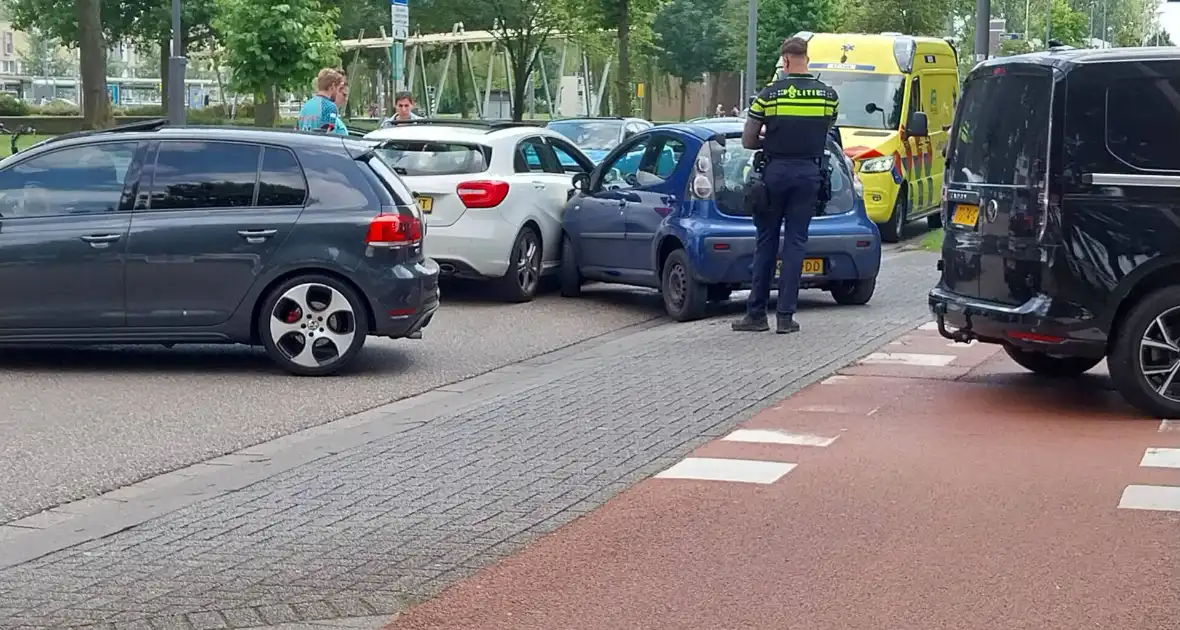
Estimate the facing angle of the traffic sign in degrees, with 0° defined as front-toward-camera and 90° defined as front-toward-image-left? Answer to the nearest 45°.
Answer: approximately 0°

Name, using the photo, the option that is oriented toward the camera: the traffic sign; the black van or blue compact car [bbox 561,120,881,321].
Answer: the traffic sign

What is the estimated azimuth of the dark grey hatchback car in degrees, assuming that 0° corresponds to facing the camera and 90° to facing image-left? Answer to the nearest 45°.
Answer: approximately 90°

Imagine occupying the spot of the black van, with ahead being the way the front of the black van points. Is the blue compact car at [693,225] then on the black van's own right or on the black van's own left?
on the black van's own left

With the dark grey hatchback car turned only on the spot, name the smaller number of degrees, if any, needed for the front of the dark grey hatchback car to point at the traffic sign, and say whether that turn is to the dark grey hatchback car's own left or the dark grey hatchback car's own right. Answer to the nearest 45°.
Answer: approximately 90° to the dark grey hatchback car's own right

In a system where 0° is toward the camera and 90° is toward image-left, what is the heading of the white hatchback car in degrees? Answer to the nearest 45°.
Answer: approximately 225°

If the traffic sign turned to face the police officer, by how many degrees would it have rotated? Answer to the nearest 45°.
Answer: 0° — it already faces them

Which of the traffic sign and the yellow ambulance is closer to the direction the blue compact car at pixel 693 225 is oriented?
the traffic sign

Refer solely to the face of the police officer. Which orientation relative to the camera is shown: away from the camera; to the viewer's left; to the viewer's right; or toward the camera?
away from the camera

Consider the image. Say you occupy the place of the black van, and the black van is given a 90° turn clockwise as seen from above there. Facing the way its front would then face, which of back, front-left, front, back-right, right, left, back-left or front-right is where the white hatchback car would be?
back

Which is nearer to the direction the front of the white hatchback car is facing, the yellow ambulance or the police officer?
the yellow ambulance

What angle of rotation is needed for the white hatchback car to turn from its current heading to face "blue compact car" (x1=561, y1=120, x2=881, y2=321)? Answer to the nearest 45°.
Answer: approximately 90° to its right

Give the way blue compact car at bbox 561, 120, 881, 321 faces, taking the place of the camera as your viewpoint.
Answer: facing away from the viewer and to the left of the viewer

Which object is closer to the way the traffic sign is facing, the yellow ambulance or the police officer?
the police officer
